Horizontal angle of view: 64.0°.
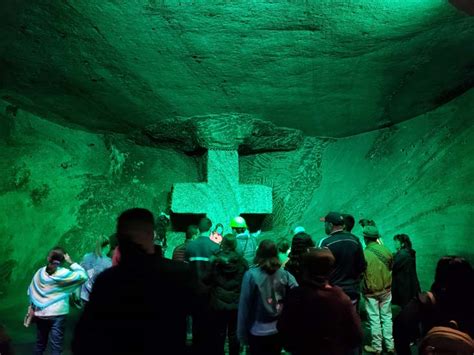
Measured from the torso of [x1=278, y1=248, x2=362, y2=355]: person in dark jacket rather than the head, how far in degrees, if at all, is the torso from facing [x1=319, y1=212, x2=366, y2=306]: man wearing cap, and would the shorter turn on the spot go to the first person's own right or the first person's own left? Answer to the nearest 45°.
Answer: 0° — they already face them

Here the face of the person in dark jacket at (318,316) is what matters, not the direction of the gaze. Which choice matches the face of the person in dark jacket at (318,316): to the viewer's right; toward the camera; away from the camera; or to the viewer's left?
away from the camera

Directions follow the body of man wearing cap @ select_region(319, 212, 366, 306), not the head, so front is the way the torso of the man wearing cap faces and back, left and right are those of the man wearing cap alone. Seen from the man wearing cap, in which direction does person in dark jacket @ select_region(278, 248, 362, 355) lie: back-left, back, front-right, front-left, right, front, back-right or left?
back-left

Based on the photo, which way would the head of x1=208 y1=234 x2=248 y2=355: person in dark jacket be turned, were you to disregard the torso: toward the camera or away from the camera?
away from the camera

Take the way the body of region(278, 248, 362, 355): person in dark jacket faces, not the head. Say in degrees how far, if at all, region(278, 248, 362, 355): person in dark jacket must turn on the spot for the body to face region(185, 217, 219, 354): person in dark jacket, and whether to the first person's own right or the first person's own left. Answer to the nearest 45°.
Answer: approximately 45° to the first person's own left

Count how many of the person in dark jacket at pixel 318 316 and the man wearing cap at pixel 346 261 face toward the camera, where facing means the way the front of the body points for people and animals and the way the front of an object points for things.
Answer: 0

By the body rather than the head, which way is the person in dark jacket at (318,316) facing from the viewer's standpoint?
away from the camera

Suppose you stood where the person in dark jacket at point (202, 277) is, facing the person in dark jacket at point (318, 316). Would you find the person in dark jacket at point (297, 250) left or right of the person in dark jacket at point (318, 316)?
left

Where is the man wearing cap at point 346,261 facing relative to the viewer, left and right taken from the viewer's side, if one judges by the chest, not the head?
facing away from the viewer and to the left of the viewer

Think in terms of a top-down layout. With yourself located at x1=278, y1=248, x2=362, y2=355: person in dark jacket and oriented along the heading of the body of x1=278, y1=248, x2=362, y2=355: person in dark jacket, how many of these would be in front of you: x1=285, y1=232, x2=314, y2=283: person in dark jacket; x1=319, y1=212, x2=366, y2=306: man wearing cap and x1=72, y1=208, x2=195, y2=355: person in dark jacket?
2

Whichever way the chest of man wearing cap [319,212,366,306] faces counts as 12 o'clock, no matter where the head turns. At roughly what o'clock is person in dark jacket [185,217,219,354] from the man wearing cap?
The person in dark jacket is roughly at 10 o'clock from the man wearing cap.

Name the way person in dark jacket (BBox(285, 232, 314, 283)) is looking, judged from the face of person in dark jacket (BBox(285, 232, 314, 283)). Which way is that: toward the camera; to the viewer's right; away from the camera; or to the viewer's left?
away from the camera
